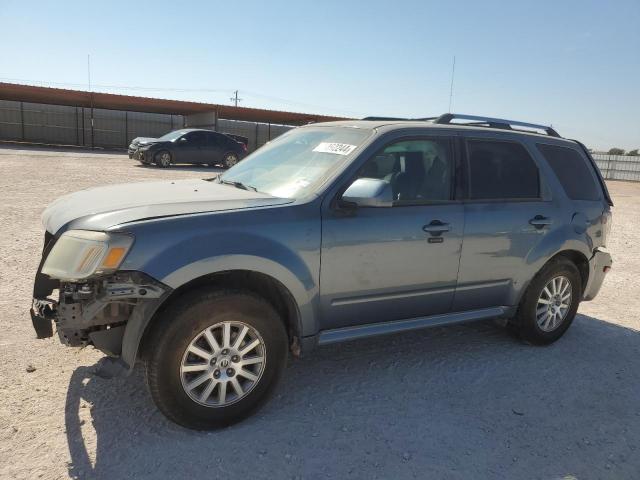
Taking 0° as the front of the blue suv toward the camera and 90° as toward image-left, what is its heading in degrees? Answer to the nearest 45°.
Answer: approximately 45°

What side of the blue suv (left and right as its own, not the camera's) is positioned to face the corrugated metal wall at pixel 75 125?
right

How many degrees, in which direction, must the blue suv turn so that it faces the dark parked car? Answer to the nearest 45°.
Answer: approximately 135° to its right
